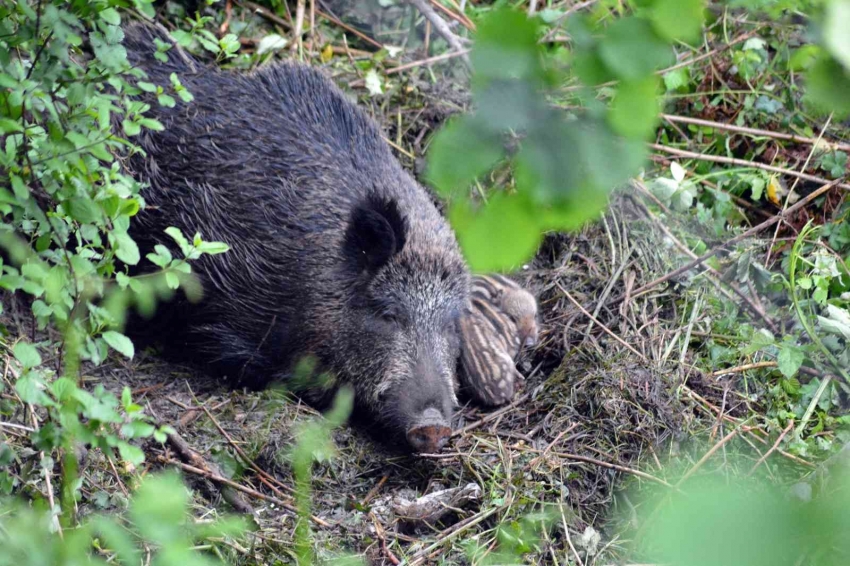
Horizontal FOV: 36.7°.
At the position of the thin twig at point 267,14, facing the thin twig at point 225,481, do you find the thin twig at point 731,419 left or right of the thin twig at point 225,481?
left

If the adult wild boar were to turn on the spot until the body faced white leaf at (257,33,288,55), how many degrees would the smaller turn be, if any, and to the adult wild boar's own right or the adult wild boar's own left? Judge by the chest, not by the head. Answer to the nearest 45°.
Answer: approximately 135° to the adult wild boar's own left

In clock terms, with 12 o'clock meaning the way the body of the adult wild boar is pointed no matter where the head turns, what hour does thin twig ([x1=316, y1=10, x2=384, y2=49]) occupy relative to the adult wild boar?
The thin twig is roughly at 8 o'clock from the adult wild boar.

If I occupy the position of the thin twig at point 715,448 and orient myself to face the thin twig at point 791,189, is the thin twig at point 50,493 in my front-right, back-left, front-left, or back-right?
back-left

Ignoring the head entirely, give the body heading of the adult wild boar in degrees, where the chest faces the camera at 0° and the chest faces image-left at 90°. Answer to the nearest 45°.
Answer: approximately 315°

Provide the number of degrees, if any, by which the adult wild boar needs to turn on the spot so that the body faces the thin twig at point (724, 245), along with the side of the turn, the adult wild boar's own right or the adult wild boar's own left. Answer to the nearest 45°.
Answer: approximately 45° to the adult wild boar's own left

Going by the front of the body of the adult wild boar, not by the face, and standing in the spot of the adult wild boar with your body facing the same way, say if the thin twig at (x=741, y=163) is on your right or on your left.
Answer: on your left

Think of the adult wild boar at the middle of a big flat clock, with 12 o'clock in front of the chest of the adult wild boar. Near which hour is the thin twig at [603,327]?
The thin twig is roughly at 11 o'clock from the adult wild boar.

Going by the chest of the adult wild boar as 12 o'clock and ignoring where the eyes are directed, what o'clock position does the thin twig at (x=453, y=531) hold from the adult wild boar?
The thin twig is roughly at 1 o'clock from the adult wild boar.

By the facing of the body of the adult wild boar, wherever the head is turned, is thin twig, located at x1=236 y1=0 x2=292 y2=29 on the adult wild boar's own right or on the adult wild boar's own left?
on the adult wild boar's own left

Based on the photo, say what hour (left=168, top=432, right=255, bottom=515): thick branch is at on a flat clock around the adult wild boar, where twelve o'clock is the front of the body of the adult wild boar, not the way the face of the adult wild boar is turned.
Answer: The thick branch is roughly at 2 o'clock from the adult wild boar.
